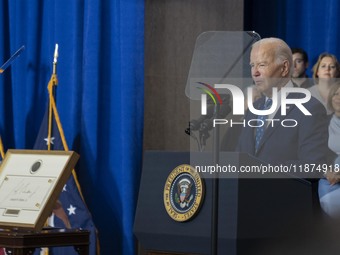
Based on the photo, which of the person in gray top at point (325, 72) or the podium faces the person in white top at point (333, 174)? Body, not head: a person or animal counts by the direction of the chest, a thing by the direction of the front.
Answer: the person in gray top at point (325, 72)

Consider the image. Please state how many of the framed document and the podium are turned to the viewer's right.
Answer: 0

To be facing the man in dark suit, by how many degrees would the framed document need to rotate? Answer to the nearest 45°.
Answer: approximately 90° to its left

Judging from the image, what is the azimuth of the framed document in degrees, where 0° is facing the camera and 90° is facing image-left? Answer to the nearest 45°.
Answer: approximately 45°

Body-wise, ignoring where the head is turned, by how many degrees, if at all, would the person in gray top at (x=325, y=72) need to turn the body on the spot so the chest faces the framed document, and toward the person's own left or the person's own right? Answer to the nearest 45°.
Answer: approximately 45° to the person's own right

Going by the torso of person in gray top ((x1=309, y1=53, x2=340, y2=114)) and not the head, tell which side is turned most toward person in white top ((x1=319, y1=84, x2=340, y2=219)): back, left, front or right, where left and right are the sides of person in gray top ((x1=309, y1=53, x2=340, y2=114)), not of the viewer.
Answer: front

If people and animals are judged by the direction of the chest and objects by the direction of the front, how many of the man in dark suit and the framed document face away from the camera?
0

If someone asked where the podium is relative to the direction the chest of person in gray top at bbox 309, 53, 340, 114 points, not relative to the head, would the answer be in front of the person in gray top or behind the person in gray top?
in front
